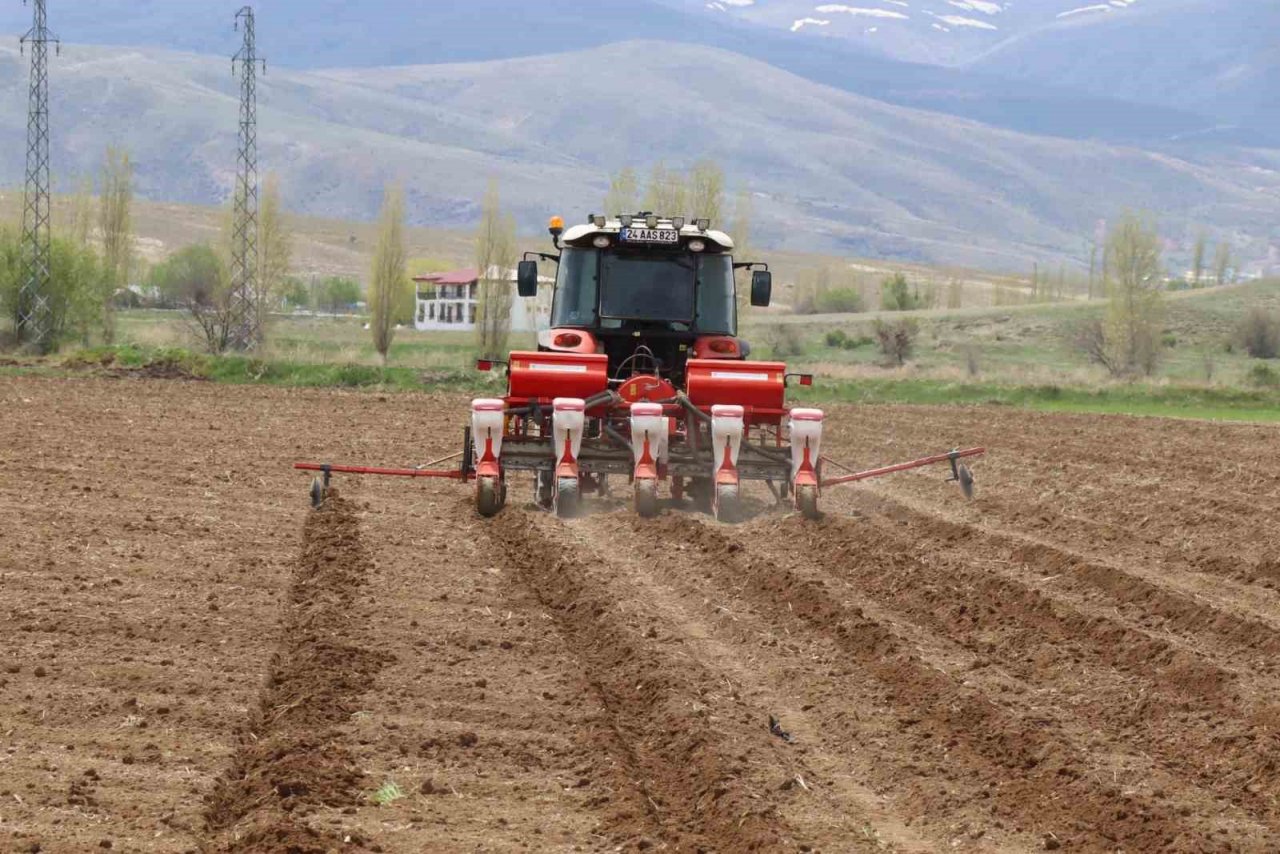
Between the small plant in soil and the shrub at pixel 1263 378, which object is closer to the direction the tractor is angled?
the shrub

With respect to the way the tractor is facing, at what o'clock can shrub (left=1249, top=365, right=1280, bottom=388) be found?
The shrub is roughly at 1 o'clock from the tractor.

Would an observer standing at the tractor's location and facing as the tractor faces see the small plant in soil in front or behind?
behind

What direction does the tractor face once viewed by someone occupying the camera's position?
facing away from the viewer

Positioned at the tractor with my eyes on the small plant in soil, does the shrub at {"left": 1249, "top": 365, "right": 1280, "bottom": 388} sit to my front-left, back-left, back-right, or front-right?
back-left
